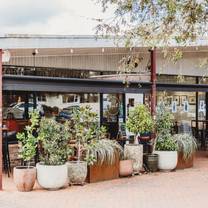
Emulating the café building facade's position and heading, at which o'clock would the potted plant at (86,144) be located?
The potted plant is roughly at 12 o'clock from the café building facade.

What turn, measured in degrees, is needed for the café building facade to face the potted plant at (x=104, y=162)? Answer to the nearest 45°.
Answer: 0° — it already faces it

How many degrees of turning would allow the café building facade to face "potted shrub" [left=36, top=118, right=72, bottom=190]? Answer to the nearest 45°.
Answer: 0° — it already faces it

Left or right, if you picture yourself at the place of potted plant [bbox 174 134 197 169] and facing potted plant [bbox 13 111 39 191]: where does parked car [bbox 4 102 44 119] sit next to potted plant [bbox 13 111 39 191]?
right

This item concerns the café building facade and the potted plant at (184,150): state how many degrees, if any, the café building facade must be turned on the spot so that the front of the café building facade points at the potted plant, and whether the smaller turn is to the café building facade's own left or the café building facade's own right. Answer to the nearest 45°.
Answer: approximately 90° to the café building facade's own left

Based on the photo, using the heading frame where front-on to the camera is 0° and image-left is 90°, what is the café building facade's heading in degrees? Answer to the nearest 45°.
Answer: approximately 0°

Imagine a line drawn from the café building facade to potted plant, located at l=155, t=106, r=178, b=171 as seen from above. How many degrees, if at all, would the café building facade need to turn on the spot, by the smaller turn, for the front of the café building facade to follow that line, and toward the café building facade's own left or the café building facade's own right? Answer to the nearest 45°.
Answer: approximately 45° to the café building facade's own left
